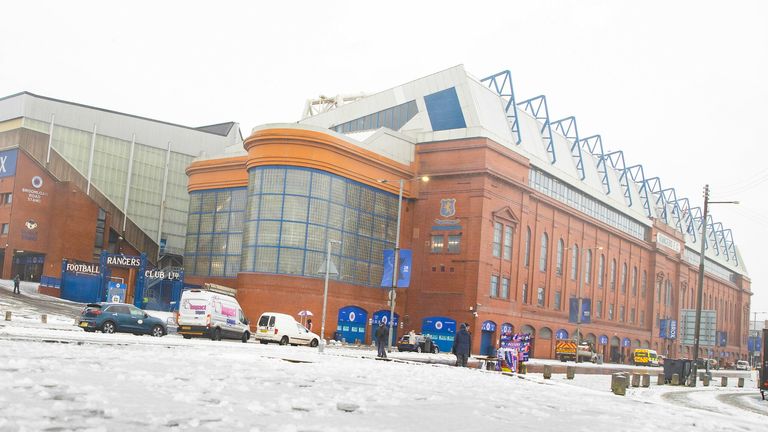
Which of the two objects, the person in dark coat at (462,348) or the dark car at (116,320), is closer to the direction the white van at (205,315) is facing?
the person in dark coat

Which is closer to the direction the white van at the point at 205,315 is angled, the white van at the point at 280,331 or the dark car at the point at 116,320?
the white van
